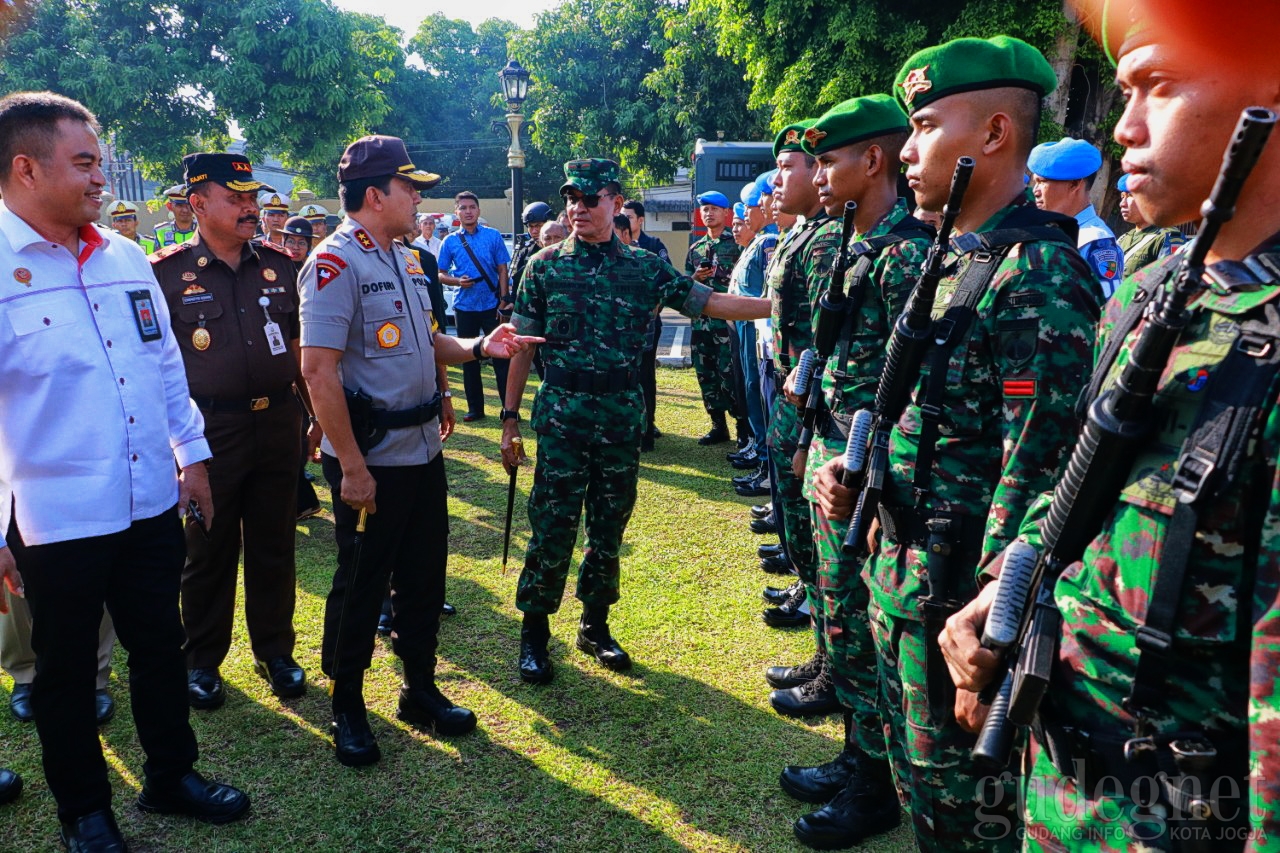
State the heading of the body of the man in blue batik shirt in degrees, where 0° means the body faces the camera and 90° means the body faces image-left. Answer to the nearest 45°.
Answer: approximately 0°

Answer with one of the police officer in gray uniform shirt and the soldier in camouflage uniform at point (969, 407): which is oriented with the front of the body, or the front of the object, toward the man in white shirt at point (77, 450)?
the soldier in camouflage uniform

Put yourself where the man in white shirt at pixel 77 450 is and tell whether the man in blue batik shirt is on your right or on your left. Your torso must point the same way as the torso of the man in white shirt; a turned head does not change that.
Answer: on your left

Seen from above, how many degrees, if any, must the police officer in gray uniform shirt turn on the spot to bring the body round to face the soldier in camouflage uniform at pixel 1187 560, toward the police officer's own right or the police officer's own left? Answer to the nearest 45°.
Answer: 0° — they already face them

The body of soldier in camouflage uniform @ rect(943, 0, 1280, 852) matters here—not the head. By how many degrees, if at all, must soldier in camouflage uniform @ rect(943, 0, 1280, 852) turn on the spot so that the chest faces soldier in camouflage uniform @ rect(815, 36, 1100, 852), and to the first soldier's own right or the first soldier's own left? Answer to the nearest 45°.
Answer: approximately 90° to the first soldier's own right

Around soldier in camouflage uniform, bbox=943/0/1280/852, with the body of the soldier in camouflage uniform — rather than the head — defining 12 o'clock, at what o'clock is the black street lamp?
The black street lamp is roughly at 3 o'clock from the soldier in camouflage uniform.

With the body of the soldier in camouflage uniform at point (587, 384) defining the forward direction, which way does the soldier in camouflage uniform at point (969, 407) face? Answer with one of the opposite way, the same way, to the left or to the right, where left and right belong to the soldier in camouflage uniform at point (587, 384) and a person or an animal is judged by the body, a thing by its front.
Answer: to the right

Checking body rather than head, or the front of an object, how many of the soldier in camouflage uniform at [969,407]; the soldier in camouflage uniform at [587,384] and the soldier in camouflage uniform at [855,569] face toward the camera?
1

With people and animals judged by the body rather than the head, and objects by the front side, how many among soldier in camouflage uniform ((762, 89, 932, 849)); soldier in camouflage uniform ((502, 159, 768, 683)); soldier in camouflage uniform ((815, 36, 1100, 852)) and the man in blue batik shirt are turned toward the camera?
2

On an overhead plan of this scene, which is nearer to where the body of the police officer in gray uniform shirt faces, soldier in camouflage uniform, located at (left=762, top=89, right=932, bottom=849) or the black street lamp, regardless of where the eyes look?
the soldier in camouflage uniform

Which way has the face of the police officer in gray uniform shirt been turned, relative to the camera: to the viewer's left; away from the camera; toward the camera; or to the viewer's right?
to the viewer's right

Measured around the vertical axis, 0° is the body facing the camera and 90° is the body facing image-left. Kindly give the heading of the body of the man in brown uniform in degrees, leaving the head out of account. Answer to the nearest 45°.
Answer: approximately 315°
